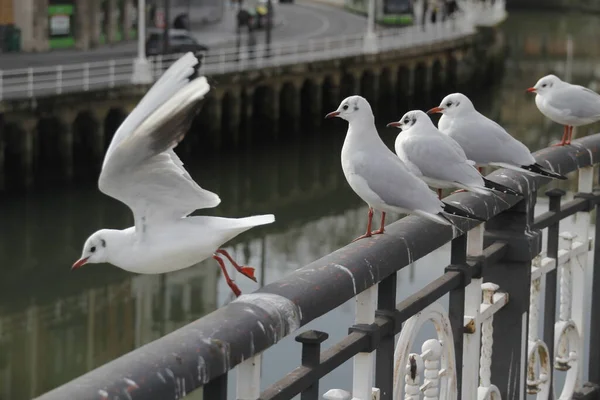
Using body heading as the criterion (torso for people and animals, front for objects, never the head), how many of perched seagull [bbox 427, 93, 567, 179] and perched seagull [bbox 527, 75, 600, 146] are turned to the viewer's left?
2

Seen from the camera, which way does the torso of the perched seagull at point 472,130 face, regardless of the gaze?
to the viewer's left

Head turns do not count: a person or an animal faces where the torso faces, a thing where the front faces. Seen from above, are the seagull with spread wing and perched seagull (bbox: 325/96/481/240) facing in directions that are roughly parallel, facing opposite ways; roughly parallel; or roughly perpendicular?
roughly parallel

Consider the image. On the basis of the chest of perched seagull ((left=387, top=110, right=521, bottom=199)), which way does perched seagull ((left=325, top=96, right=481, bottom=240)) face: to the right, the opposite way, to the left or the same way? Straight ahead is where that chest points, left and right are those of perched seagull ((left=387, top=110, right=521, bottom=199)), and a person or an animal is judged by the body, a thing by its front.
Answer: the same way

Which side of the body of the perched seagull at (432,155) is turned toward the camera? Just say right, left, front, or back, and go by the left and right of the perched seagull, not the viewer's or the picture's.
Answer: left

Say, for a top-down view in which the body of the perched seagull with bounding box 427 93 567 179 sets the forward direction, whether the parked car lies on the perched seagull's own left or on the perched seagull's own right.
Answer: on the perched seagull's own right

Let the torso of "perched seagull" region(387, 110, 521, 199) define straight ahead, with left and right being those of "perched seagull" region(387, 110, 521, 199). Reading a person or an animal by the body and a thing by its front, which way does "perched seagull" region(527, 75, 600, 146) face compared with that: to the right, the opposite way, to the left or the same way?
the same way

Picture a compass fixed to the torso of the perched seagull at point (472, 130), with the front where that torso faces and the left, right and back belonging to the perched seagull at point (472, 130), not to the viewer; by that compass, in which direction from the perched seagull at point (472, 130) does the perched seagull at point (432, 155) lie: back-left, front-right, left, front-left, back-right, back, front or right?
left

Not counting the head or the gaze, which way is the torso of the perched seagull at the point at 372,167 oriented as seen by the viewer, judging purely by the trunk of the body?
to the viewer's left

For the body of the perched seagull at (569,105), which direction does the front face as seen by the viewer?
to the viewer's left

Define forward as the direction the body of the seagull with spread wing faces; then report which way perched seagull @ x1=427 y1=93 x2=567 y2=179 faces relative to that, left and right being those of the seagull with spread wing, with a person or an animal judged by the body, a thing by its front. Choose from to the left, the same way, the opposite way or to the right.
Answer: the same way

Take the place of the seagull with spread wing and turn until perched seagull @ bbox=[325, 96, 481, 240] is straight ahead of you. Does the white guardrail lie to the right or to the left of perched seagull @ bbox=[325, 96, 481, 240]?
left

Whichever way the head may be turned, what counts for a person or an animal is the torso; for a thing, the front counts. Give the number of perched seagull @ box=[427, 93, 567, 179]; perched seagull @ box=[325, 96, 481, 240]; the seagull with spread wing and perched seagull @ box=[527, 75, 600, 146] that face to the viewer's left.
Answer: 4

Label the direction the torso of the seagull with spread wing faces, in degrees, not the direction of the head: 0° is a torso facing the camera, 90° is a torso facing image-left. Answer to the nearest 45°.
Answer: approximately 90°

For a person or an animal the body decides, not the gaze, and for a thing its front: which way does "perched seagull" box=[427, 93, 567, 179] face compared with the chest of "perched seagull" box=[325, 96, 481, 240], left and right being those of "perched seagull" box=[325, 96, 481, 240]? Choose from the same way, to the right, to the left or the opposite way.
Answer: the same way

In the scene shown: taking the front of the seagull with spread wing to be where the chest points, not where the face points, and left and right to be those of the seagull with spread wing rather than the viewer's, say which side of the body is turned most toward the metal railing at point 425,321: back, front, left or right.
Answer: back

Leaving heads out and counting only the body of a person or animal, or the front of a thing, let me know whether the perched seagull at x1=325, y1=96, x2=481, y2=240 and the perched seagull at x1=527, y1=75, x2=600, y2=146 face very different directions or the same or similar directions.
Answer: same or similar directions
